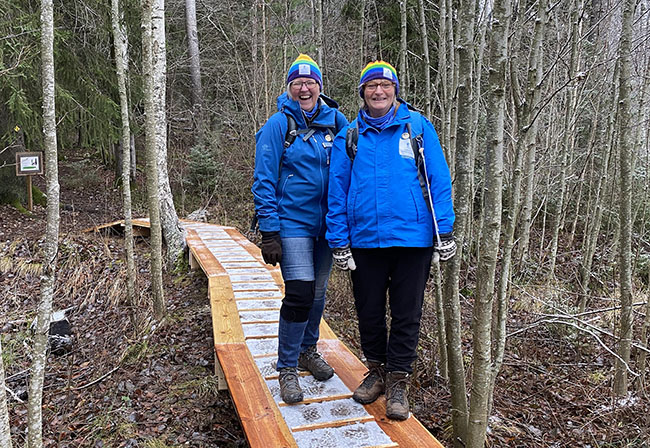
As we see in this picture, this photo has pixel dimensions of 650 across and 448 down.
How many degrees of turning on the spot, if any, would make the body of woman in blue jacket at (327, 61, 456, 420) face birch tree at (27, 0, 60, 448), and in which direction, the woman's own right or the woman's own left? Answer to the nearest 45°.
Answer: approximately 90° to the woman's own right

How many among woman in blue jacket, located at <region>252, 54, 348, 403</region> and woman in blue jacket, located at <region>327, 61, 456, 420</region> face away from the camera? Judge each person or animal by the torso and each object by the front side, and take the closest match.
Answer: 0

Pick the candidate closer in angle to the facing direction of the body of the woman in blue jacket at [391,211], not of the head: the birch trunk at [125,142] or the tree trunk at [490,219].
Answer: the tree trunk

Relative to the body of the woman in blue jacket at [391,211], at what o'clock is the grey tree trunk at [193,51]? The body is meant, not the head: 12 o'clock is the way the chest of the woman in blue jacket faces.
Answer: The grey tree trunk is roughly at 5 o'clock from the woman in blue jacket.

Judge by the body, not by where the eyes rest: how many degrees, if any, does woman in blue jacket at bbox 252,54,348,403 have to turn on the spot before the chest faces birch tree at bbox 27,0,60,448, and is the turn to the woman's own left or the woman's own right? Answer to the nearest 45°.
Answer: approximately 135° to the woman's own right

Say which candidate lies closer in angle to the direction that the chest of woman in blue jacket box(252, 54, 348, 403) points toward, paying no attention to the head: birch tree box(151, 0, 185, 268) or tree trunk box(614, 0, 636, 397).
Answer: the tree trunk

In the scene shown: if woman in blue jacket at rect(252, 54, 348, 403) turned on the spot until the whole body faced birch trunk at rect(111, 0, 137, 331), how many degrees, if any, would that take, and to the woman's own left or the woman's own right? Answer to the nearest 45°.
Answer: approximately 180°

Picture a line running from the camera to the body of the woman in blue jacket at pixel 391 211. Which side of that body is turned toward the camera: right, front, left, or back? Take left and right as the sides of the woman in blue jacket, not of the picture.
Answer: front

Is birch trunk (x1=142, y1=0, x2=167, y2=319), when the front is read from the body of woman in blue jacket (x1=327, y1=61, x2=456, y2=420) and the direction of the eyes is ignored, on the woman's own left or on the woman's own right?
on the woman's own right

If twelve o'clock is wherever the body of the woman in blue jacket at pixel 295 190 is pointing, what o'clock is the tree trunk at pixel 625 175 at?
The tree trunk is roughly at 10 o'clock from the woman in blue jacket.

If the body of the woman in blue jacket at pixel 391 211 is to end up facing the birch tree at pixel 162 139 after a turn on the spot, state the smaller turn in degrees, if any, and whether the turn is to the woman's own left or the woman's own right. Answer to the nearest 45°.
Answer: approximately 135° to the woman's own right

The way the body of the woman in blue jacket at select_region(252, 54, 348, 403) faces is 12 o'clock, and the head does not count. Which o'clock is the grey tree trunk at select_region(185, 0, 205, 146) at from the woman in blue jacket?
The grey tree trunk is roughly at 7 o'clock from the woman in blue jacket.
